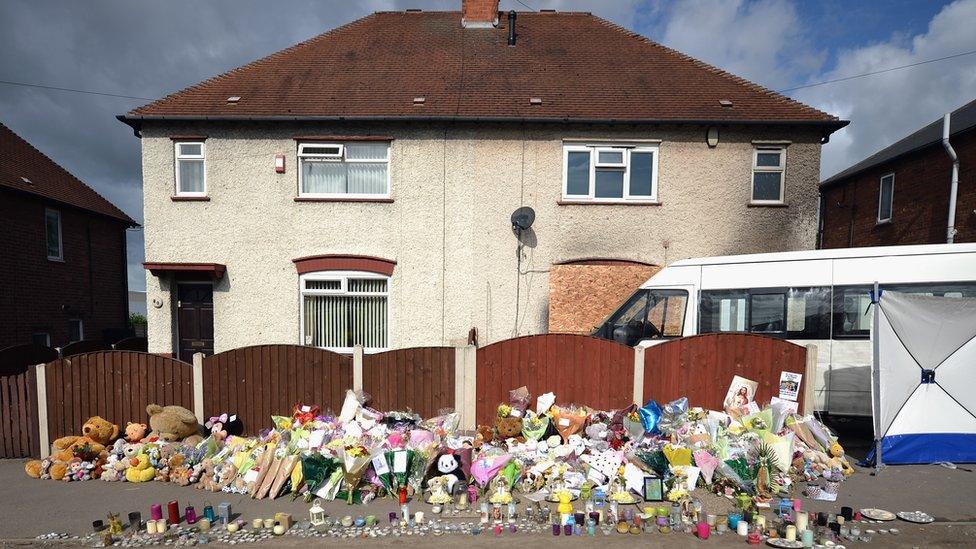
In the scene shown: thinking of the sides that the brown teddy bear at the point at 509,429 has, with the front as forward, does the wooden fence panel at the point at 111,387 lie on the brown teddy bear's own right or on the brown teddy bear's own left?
on the brown teddy bear's own right

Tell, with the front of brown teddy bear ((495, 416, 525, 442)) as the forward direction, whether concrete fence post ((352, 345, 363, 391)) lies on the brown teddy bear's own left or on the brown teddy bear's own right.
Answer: on the brown teddy bear's own right

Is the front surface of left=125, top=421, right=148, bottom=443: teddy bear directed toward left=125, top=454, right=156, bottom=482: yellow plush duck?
yes

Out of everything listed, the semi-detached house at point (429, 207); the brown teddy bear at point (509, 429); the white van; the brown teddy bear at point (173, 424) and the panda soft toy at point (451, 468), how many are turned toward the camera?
4

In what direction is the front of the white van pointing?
to the viewer's left

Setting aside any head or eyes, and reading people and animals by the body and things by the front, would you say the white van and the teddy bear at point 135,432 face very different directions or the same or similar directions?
very different directions

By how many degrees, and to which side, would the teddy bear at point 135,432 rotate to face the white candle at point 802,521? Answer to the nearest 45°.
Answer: approximately 45° to its left

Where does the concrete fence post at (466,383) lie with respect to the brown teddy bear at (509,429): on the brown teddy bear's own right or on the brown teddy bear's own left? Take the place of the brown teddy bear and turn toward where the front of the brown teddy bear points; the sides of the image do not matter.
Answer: on the brown teddy bear's own right

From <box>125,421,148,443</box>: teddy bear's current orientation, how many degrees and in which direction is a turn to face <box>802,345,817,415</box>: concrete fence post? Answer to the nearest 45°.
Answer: approximately 45° to its left

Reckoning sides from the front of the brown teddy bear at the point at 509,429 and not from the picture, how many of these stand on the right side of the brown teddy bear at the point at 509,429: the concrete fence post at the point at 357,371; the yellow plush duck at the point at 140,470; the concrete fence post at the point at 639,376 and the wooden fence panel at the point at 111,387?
3
